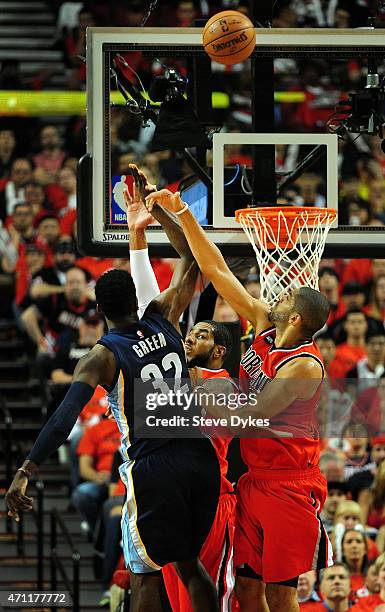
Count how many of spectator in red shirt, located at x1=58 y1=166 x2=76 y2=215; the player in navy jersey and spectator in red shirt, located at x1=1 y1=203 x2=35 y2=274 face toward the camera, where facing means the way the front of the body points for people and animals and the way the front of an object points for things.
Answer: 2

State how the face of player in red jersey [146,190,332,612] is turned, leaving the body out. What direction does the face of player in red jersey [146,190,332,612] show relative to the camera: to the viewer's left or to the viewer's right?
to the viewer's left

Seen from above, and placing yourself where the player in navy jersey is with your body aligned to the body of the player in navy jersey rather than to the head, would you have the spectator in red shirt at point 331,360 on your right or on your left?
on your right

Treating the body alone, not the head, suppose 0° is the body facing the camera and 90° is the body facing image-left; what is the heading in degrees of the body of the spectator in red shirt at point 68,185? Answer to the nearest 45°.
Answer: approximately 0°
